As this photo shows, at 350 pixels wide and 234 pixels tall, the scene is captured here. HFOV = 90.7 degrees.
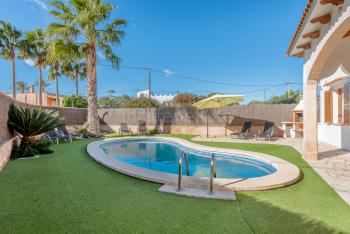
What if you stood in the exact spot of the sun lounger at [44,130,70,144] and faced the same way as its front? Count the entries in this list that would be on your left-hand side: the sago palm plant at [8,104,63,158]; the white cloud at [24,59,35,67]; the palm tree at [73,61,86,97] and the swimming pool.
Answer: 2

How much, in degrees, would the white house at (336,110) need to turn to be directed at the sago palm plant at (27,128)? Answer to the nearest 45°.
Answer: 0° — it already faces it

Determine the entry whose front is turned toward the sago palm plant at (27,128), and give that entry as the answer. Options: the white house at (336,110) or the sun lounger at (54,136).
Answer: the white house

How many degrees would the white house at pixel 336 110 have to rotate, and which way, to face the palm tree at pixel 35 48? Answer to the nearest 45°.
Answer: approximately 45° to its right

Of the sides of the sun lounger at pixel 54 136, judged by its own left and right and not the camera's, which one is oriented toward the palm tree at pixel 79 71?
left

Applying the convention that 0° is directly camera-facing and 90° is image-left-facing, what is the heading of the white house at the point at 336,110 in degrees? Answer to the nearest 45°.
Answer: approximately 45°

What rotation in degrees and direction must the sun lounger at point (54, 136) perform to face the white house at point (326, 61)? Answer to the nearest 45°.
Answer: approximately 45° to its right

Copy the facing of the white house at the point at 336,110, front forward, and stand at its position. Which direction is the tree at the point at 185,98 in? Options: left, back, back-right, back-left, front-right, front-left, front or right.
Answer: right

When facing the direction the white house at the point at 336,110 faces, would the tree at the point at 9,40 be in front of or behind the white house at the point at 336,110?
in front

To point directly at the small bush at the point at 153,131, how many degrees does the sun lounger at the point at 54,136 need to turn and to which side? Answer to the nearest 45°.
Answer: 0° — it already faces it

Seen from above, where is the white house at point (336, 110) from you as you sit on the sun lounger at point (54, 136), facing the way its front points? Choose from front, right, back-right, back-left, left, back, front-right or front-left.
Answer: front-right

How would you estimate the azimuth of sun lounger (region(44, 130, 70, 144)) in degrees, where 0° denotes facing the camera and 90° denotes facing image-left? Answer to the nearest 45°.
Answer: approximately 270°

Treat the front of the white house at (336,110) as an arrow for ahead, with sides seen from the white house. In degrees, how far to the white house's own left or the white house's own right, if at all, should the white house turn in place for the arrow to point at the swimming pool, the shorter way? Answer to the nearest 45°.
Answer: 0° — it already faces it

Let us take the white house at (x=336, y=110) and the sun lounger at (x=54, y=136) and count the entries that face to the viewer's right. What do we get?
1

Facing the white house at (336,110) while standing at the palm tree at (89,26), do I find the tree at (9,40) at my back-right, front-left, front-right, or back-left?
back-left
